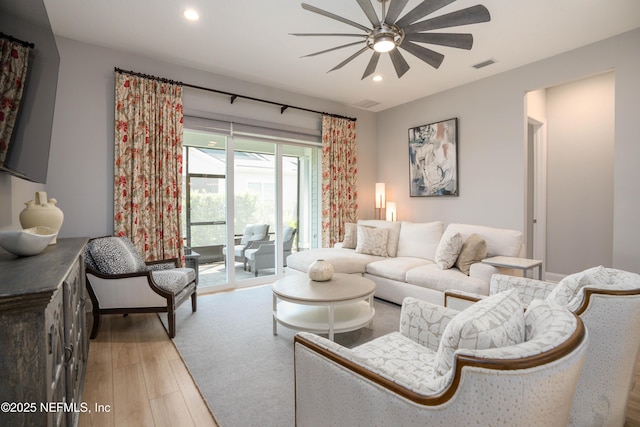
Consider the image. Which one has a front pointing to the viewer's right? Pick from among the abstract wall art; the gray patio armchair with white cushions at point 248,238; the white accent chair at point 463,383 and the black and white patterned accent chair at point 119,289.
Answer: the black and white patterned accent chair at point 119,289

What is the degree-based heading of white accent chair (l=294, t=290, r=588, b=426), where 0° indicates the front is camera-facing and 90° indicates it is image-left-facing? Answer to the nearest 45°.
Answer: approximately 135°

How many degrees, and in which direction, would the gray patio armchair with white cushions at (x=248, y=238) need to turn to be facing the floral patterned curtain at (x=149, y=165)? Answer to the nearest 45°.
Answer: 0° — it already faces it

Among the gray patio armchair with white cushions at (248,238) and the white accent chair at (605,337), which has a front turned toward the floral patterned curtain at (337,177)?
the white accent chair at (605,337)

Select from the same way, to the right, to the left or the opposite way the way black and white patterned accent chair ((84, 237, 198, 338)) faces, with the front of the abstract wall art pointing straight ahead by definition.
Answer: the opposite way

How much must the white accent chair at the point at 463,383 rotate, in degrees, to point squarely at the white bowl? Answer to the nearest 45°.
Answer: approximately 45° to its left

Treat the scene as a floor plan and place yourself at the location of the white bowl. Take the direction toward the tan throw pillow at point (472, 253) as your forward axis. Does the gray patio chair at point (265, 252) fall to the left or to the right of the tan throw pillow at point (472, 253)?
left
